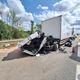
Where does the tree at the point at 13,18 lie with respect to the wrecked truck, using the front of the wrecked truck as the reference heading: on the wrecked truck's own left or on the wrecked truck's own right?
on the wrecked truck's own right

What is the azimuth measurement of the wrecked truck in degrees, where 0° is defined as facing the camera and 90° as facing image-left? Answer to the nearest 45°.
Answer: approximately 45°
